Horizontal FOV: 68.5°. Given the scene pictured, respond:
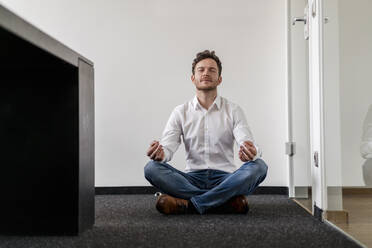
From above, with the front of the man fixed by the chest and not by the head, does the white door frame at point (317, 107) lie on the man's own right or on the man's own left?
on the man's own left

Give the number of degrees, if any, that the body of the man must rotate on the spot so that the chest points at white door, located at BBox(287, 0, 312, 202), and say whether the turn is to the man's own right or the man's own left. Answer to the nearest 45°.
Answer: approximately 135° to the man's own left

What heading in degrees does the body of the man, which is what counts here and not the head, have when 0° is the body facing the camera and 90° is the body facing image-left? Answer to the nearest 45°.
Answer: approximately 0°
